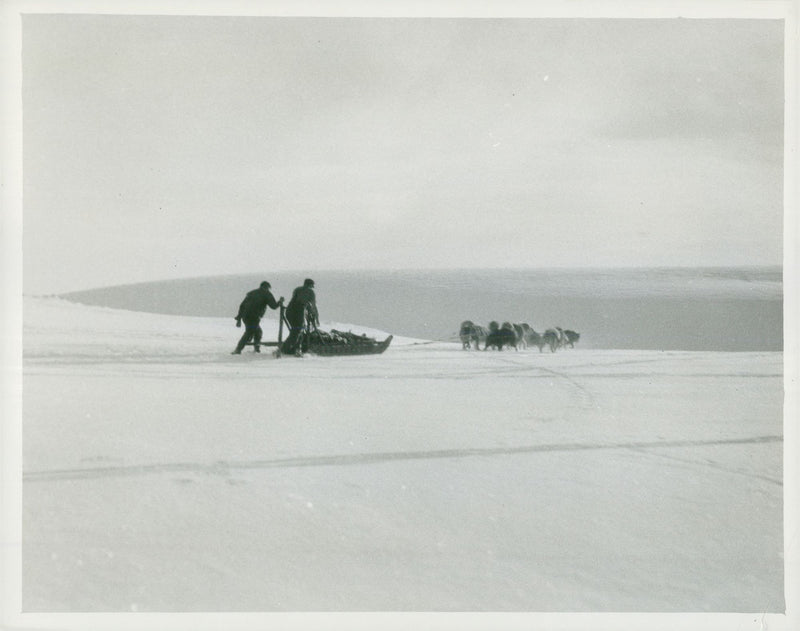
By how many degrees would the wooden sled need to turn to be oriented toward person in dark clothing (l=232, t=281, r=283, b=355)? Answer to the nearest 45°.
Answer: approximately 135° to its right

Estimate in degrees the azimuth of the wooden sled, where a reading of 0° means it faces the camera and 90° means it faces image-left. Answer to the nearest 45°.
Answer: approximately 270°
